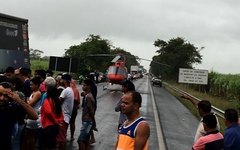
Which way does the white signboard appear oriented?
toward the camera

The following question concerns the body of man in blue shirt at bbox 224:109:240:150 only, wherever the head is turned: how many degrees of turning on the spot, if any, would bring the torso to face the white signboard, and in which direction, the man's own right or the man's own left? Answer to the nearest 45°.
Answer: approximately 45° to the man's own right

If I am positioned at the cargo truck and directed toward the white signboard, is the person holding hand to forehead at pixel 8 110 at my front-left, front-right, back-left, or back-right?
back-right

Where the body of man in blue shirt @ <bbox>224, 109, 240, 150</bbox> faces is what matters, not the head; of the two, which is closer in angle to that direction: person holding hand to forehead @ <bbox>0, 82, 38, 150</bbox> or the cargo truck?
the cargo truck

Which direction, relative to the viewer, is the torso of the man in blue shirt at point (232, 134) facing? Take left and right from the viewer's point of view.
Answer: facing away from the viewer and to the left of the viewer

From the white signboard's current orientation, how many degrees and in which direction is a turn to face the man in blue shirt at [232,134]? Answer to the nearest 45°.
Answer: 0° — it already faces them

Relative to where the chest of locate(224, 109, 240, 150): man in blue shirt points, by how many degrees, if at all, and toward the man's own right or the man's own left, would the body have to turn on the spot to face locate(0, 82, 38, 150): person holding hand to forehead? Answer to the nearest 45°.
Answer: approximately 90° to the man's own left

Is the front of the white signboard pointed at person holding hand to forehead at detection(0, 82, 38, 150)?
yes
